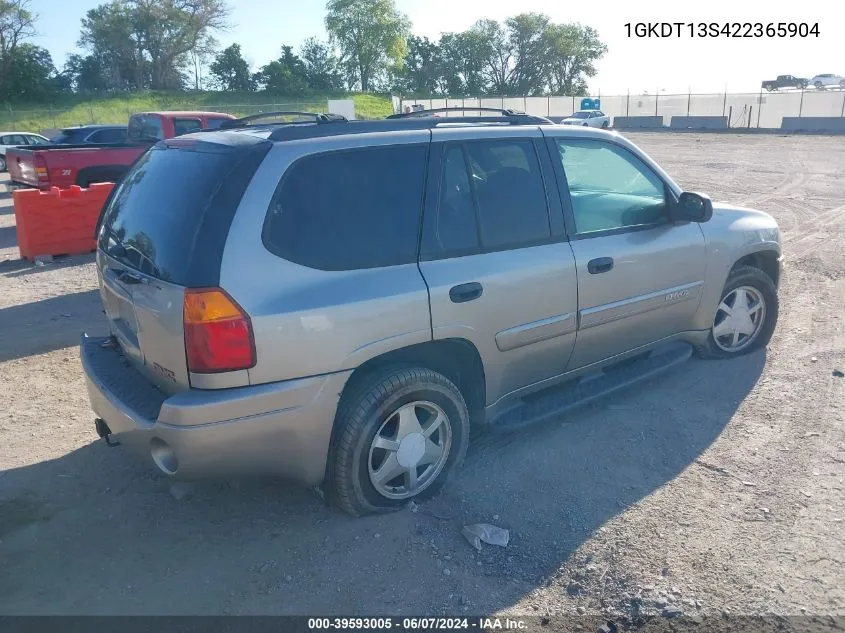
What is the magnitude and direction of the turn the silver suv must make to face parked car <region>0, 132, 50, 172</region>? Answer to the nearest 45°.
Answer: approximately 90° to its left

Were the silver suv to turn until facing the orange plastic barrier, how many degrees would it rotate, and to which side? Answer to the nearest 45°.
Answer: approximately 90° to its left

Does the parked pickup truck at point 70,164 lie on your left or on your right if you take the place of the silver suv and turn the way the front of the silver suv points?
on your left

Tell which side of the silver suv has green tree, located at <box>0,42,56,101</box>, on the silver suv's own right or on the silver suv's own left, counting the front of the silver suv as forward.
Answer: on the silver suv's own left

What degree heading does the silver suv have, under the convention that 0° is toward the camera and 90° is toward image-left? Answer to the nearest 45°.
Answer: approximately 225°

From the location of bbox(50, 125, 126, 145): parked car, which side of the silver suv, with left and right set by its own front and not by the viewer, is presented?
left
